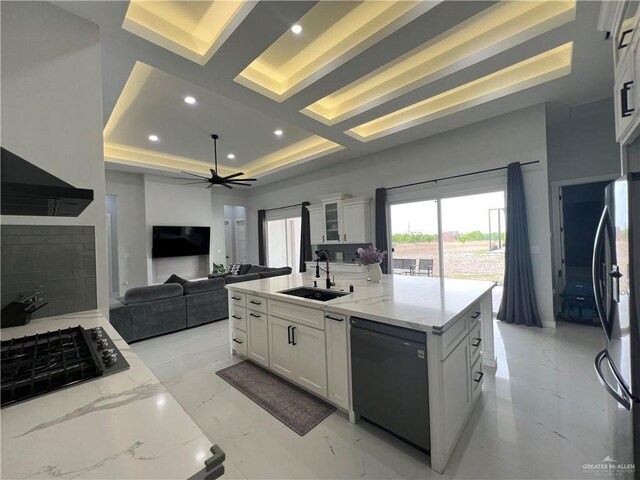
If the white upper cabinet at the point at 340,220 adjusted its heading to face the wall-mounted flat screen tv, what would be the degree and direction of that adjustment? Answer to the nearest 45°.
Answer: approximately 45° to its right

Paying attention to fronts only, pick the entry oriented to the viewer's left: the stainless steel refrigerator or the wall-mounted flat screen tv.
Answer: the stainless steel refrigerator

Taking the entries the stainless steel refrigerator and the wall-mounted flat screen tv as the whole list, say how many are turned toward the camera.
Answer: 1

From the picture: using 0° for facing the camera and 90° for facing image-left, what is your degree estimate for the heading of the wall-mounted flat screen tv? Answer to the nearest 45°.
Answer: approximately 0°

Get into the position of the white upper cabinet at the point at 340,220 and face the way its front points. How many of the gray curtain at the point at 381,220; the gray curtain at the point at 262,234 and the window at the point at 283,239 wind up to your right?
2

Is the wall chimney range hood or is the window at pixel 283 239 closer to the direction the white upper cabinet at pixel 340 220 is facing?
the wall chimney range hood

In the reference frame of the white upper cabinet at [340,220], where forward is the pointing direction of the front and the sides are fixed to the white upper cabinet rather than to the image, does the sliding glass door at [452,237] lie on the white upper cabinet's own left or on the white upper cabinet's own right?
on the white upper cabinet's own left

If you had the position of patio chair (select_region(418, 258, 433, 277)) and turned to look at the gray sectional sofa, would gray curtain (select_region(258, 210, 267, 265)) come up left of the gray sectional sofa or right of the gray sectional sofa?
right

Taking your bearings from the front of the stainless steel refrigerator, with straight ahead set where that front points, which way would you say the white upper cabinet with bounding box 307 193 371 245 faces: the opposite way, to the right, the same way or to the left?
to the left

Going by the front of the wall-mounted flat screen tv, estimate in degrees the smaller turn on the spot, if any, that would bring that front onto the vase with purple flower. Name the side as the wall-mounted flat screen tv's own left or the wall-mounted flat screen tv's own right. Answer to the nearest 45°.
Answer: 0° — it already faces it

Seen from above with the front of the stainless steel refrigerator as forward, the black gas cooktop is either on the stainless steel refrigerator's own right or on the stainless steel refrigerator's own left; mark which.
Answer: on the stainless steel refrigerator's own left

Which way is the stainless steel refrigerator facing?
to the viewer's left

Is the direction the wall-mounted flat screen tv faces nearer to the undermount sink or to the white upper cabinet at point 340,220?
the undermount sink

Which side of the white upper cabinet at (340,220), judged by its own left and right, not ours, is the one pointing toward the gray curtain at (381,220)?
left
